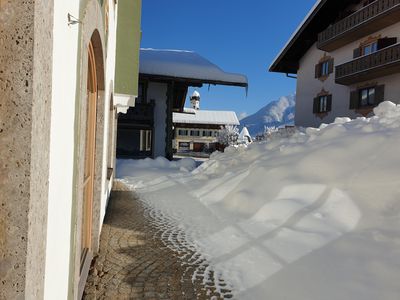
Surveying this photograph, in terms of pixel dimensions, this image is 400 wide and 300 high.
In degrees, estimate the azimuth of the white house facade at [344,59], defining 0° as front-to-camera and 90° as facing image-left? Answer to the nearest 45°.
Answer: approximately 45°

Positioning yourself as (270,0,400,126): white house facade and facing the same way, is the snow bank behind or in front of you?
in front

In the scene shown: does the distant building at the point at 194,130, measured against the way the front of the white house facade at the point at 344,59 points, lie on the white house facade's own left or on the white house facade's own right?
on the white house facade's own right

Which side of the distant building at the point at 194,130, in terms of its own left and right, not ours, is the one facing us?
front

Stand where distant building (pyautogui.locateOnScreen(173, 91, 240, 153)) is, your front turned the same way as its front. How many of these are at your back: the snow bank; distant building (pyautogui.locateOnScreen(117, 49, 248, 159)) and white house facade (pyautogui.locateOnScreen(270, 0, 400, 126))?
0

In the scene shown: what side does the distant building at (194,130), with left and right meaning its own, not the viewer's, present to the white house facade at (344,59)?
front

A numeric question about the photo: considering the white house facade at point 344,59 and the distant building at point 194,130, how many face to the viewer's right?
0

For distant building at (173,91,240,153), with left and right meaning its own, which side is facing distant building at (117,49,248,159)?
front
